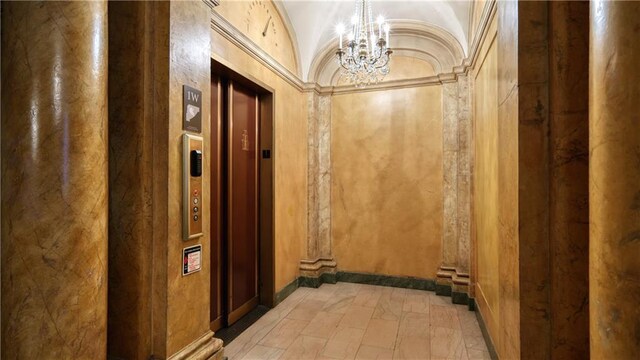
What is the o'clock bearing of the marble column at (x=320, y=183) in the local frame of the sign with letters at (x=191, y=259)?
The marble column is roughly at 9 o'clock from the sign with letters.

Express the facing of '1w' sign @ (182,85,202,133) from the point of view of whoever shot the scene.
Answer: facing the viewer and to the right of the viewer

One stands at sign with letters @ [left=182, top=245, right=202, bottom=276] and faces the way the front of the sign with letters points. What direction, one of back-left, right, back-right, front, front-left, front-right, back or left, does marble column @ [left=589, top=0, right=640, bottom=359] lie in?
front

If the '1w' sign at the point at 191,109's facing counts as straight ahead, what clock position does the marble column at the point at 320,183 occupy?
The marble column is roughly at 9 o'clock from the '1w' sign.

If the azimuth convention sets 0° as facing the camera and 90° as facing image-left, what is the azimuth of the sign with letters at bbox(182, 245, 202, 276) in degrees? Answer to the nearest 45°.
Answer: approximately 315°

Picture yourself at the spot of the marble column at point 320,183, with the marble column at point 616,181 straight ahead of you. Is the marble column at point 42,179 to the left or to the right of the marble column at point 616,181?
right

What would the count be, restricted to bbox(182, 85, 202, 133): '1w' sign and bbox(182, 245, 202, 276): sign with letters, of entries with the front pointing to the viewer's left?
0

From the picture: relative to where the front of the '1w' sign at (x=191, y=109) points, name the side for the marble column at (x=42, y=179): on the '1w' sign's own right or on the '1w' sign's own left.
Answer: on the '1w' sign's own right

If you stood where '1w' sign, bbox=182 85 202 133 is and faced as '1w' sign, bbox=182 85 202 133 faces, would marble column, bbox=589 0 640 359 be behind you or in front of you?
in front
